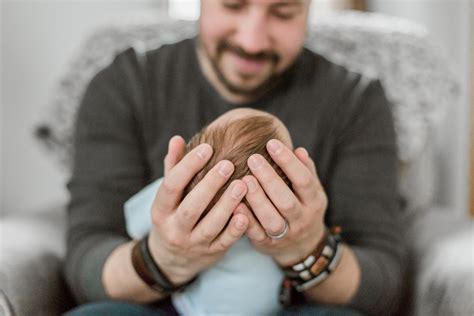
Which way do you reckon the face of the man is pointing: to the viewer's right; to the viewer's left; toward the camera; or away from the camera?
toward the camera

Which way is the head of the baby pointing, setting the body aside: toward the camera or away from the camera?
away from the camera

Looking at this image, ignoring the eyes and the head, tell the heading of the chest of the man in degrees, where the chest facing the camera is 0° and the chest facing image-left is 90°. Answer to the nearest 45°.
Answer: approximately 0°

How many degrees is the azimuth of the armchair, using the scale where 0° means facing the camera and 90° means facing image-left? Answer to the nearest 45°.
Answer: approximately 0°
